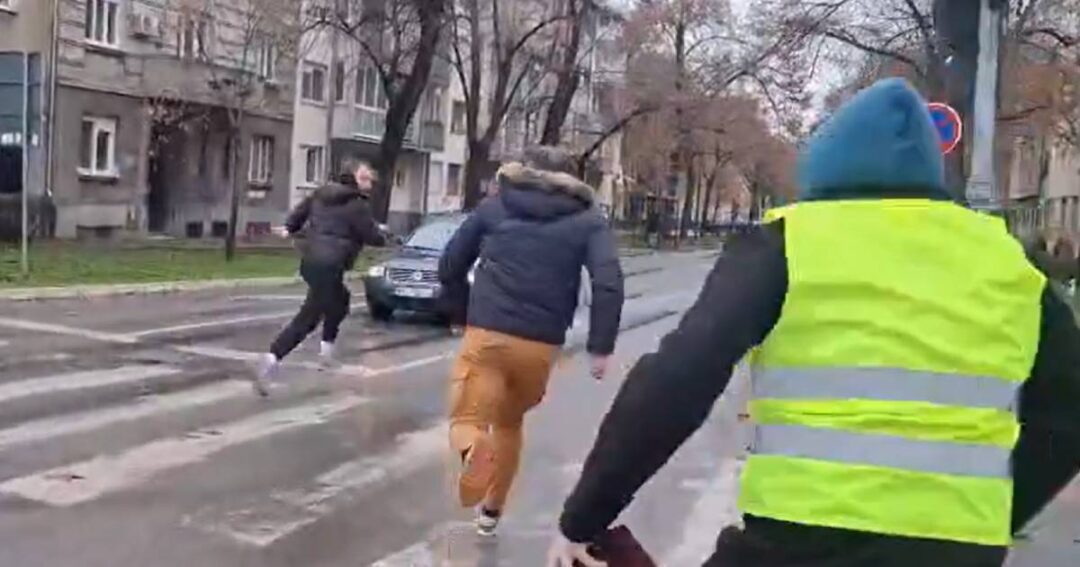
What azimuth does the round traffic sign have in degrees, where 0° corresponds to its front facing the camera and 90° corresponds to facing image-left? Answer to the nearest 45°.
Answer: approximately 0°

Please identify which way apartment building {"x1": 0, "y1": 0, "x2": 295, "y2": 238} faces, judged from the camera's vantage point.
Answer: facing the viewer and to the right of the viewer

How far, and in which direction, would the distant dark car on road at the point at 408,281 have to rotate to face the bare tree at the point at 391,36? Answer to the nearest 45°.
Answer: approximately 135° to its right

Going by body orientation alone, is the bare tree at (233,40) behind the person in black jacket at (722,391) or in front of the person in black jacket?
in front

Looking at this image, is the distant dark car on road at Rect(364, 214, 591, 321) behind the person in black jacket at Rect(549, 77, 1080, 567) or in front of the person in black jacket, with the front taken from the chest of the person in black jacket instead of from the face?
in front

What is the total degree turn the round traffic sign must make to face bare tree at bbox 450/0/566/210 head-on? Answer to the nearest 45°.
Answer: approximately 135° to its right

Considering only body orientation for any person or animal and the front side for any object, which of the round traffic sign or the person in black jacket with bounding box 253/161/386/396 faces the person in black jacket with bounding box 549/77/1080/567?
the round traffic sign

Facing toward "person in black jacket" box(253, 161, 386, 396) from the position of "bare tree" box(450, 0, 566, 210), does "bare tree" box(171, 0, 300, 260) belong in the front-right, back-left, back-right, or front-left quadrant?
front-right

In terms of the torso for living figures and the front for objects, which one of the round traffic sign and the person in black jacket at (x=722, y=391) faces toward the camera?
the round traffic sign

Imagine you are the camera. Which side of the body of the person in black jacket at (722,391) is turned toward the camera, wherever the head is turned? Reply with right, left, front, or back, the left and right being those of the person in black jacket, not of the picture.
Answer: back

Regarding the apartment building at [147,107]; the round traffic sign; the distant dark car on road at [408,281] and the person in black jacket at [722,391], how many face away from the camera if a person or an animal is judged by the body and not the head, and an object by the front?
1

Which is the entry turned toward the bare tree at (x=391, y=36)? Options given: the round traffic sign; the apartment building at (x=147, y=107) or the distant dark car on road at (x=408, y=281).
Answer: the apartment building

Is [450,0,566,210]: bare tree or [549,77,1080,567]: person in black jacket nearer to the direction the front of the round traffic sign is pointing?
the person in black jacket
